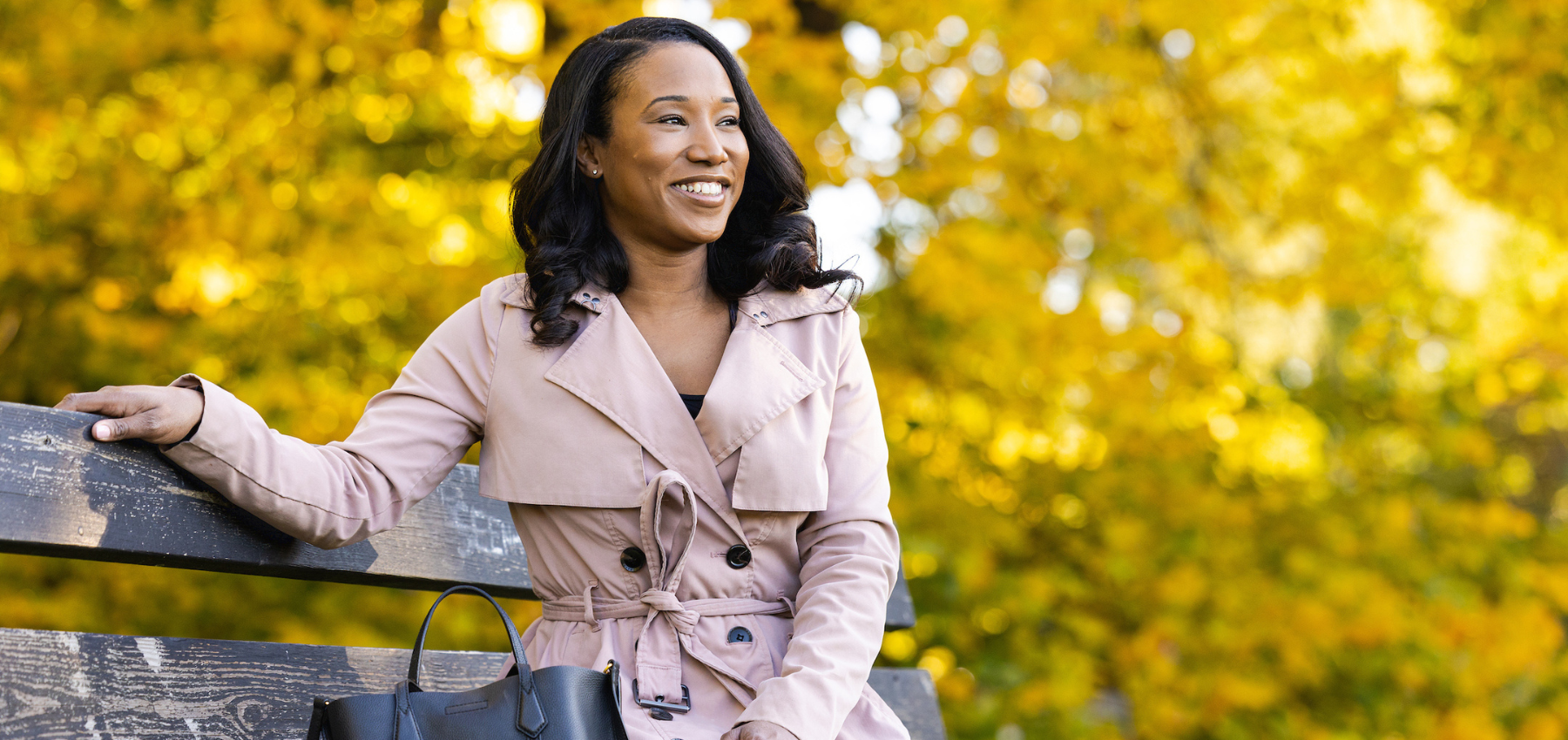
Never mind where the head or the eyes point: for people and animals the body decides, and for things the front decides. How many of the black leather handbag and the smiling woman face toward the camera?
2

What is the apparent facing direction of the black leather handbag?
toward the camera

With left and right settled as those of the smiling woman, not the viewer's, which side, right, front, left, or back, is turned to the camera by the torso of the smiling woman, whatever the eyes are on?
front

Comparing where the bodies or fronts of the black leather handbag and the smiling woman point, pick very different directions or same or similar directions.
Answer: same or similar directions

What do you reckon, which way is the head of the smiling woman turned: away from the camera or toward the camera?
toward the camera
